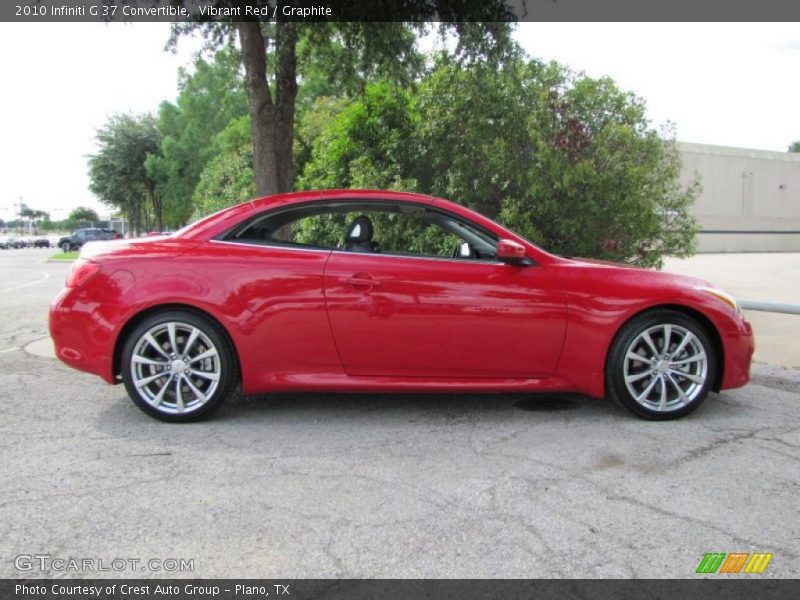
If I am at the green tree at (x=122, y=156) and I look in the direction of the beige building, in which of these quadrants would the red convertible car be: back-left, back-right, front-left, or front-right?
front-right

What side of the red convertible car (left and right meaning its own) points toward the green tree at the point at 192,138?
left

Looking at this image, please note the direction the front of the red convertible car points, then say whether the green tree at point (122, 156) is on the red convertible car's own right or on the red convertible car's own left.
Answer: on the red convertible car's own left

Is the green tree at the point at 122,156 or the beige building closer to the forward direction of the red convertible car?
the beige building

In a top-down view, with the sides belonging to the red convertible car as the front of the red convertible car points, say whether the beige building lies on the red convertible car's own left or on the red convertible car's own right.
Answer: on the red convertible car's own left

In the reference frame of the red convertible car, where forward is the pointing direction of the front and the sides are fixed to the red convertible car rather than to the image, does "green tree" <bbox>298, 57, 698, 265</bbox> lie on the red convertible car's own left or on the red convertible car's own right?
on the red convertible car's own left

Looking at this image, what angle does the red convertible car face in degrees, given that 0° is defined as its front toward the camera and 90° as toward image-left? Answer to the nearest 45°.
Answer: approximately 270°

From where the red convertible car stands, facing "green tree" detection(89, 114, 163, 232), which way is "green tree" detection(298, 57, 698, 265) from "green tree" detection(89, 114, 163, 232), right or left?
right

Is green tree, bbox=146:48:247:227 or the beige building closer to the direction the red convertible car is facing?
the beige building

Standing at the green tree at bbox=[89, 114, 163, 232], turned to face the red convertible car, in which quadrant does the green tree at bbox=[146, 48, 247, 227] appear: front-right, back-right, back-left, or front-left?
front-left
